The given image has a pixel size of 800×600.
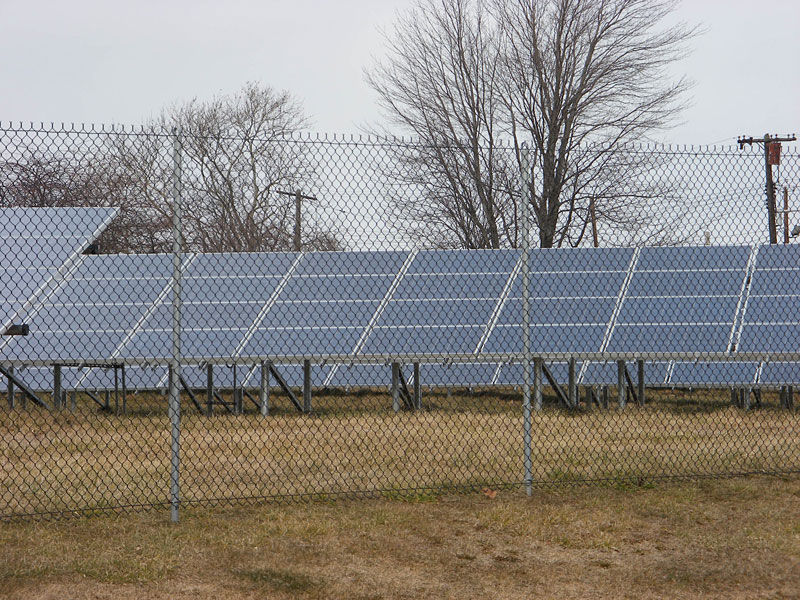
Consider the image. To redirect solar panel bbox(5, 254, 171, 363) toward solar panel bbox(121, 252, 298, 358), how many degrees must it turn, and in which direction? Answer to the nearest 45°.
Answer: approximately 135° to its left

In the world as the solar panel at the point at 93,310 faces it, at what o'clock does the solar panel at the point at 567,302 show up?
the solar panel at the point at 567,302 is roughly at 8 o'clock from the solar panel at the point at 93,310.

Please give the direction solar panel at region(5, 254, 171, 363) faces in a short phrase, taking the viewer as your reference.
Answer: facing the viewer and to the left of the viewer
